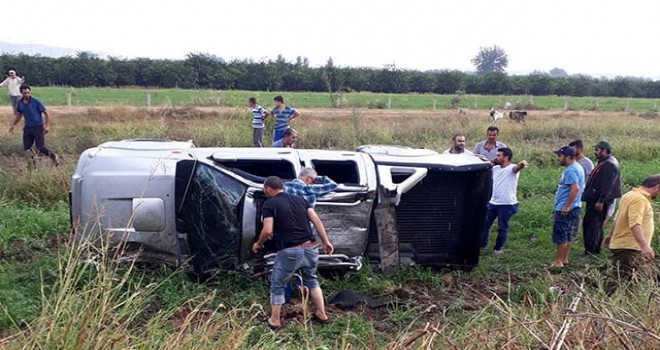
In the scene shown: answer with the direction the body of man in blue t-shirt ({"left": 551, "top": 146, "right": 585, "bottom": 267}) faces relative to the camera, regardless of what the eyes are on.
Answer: to the viewer's left

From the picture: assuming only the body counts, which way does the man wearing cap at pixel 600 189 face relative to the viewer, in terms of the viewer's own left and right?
facing to the left of the viewer

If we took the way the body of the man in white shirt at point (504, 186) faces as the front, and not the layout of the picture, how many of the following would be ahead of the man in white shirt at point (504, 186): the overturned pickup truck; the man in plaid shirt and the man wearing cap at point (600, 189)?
2
